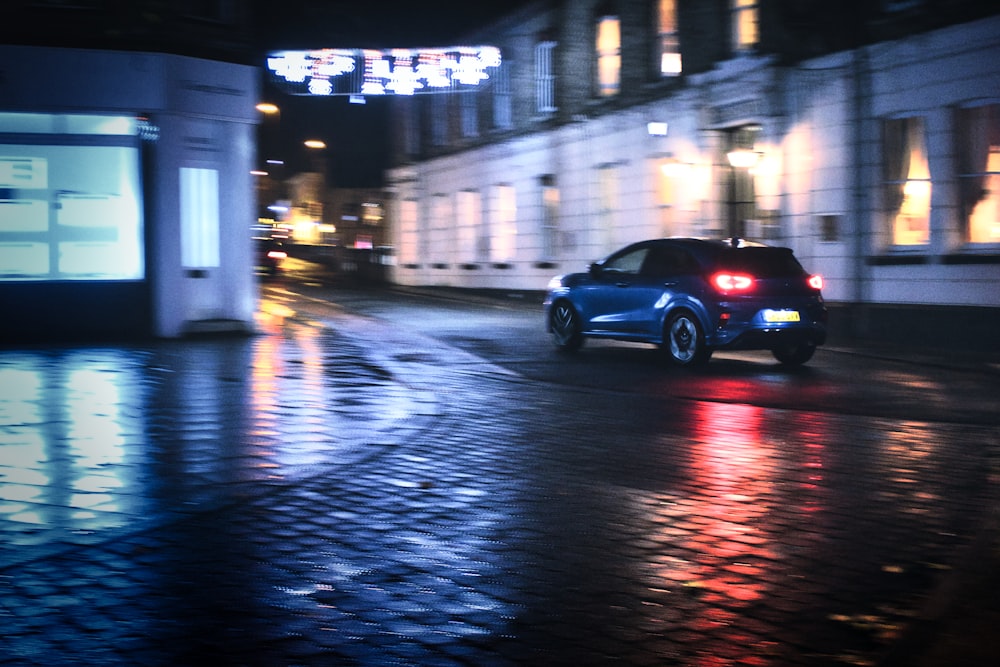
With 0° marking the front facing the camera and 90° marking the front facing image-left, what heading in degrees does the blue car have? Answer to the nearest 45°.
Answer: approximately 135°

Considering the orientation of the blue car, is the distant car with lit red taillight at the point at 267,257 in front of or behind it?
in front

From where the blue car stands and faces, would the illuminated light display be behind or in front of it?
in front
